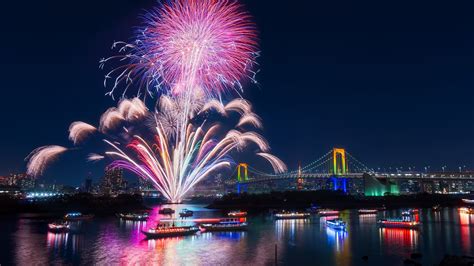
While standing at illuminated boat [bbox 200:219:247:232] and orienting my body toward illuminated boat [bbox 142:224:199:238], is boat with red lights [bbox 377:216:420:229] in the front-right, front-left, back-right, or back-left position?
back-left

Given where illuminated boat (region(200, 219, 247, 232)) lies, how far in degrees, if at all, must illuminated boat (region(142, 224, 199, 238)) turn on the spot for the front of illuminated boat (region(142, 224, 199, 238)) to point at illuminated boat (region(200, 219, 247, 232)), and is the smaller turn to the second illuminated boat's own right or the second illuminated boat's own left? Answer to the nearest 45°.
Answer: approximately 135° to the second illuminated boat's own right

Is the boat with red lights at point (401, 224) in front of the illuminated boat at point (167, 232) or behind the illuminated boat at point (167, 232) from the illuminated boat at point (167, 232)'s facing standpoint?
behind

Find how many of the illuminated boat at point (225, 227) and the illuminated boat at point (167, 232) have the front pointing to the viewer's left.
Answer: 2

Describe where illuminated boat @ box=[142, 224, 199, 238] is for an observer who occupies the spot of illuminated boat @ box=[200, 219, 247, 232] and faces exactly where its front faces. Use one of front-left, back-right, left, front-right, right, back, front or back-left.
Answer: front-left

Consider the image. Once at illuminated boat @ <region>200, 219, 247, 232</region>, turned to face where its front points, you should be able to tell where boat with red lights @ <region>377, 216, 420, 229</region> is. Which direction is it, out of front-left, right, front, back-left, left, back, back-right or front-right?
back

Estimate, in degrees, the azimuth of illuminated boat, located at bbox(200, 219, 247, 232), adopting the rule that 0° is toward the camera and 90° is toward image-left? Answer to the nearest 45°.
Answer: approximately 90°

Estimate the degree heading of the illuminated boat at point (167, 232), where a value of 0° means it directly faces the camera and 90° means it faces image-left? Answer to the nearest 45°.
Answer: approximately 90°
